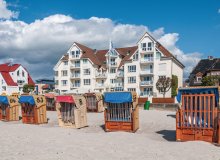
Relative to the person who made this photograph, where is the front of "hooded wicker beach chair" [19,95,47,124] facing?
facing the viewer and to the left of the viewer

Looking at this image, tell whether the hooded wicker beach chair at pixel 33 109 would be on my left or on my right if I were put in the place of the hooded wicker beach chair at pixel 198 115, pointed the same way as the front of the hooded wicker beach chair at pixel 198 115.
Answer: on my right

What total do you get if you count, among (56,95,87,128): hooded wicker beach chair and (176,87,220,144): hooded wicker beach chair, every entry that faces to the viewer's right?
0

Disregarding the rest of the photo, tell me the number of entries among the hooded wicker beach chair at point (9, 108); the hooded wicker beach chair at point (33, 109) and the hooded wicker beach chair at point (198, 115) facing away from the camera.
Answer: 0

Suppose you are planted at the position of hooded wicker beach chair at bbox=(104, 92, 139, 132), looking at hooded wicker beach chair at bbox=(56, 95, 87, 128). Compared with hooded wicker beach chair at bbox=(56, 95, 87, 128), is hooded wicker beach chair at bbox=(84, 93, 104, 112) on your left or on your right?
right

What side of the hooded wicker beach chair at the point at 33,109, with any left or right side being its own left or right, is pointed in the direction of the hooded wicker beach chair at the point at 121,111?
left

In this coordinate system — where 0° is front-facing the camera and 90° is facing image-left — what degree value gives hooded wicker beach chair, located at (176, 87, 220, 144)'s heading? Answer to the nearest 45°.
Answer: approximately 0°

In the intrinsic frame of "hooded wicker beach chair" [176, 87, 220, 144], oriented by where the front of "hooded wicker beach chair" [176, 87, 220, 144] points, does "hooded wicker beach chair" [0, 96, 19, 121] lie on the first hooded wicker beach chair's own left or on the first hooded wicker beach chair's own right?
on the first hooded wicker beach chair's own right

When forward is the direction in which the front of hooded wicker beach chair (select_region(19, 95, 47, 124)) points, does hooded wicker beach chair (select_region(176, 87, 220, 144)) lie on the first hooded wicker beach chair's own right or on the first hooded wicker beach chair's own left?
on the first hooded wicker beach chair's own left

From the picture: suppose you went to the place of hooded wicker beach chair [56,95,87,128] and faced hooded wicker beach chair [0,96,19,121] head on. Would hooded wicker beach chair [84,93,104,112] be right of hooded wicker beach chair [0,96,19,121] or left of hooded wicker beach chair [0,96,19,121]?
right
